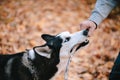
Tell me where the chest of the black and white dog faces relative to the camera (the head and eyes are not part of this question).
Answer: to the viewer's right
